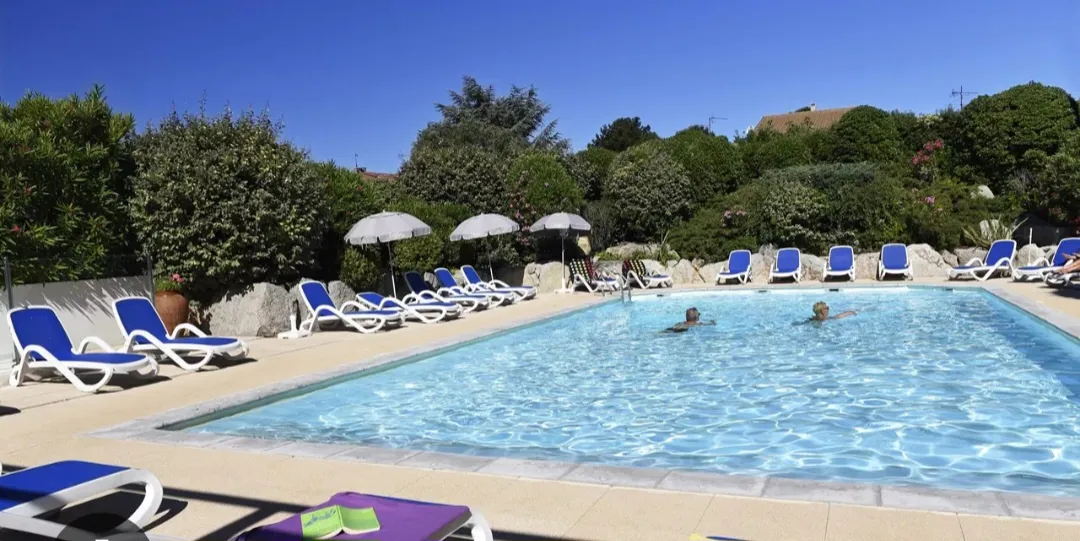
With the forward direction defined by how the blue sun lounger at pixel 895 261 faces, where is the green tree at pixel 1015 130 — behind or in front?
behind

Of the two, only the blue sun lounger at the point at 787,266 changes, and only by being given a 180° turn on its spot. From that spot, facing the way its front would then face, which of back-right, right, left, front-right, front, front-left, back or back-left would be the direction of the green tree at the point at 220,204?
back-left

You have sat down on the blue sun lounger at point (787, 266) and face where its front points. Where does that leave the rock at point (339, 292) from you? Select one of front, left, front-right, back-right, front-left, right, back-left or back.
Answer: front-right

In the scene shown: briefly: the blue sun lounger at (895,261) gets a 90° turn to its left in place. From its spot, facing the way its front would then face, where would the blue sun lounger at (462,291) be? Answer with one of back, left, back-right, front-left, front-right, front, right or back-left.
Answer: back-right

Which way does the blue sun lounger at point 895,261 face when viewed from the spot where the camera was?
facing the viewer

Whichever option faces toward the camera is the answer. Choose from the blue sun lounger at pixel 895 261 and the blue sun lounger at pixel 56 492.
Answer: the blue sun lounger at pixel 895 261

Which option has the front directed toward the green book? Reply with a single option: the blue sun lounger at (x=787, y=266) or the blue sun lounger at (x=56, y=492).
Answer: the blue sun lounger at (x=787, y=266)

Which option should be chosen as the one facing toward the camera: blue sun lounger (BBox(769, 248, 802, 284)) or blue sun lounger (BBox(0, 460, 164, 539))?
blue sun lounger (BBox(769, 248, 802, 284))

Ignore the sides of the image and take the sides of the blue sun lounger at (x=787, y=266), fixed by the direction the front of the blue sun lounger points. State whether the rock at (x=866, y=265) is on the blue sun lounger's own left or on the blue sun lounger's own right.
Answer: on the blue sun lounger's own left

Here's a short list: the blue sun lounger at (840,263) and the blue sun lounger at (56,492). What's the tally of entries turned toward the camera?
1

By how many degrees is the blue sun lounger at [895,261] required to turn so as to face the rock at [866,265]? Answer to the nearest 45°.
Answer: approximately 135° to its right

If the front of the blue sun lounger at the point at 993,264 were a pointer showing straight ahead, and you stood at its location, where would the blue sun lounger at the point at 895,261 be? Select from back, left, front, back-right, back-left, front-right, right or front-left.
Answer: front-right

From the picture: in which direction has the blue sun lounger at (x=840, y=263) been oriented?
toward the camera

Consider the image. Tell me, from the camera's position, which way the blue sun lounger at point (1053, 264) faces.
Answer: facing the viewer and to the left of the viewer

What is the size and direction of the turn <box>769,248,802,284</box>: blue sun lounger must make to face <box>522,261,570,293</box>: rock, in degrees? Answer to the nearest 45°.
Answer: approximately 90° to its right

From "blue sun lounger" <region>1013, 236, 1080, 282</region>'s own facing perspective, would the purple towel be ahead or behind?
ahead

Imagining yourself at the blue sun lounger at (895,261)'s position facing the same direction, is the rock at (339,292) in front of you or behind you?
in front

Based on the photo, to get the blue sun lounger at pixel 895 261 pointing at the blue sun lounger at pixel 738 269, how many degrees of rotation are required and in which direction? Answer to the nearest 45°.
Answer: approximately 90° to its right

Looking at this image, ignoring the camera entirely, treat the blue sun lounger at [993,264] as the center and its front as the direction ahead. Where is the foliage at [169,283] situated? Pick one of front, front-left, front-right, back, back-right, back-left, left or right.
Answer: front
